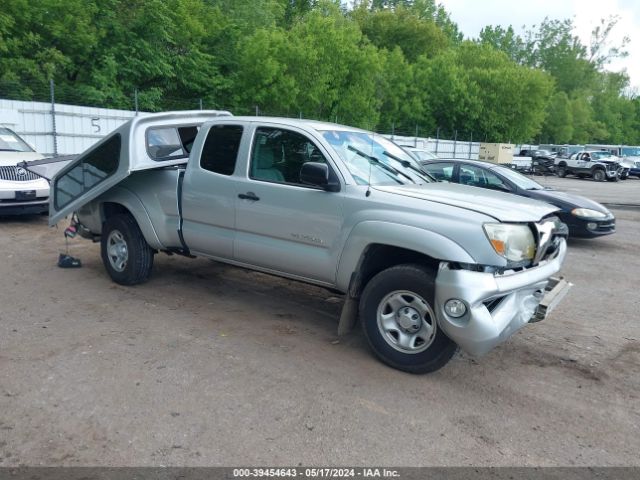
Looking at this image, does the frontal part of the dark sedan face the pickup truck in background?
no

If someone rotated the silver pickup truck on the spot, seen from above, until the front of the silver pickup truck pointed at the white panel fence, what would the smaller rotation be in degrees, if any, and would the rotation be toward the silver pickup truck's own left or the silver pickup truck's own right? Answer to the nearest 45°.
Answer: approximately 180°

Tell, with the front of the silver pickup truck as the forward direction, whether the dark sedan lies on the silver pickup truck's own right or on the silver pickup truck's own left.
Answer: on the silver pickup truck's own left

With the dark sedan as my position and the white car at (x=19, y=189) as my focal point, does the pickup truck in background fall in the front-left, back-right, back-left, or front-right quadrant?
back-right

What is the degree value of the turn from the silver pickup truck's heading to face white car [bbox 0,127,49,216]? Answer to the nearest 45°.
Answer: approximately 180°

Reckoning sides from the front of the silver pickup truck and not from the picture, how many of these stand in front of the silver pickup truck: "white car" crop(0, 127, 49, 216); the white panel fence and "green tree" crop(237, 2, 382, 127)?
0

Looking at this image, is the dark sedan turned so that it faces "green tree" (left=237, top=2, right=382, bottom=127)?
no

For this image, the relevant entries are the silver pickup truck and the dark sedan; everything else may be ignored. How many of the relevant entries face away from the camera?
0

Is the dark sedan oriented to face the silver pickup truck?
no

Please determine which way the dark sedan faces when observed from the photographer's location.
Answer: facing the viewer and to the right of the viewer

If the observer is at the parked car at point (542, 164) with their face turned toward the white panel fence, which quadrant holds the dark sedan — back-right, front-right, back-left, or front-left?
front-left

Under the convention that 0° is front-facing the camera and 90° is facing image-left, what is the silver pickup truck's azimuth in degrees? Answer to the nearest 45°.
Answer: approximately 315°

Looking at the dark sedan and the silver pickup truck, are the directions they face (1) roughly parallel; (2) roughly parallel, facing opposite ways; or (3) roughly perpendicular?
roughly parallel

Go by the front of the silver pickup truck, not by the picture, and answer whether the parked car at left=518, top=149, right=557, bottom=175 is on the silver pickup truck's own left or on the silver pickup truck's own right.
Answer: on the silver pickup truck's own left

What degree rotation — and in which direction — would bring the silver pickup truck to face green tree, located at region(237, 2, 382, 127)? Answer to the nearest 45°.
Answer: approximately 135° to its left

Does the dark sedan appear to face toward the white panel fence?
no
